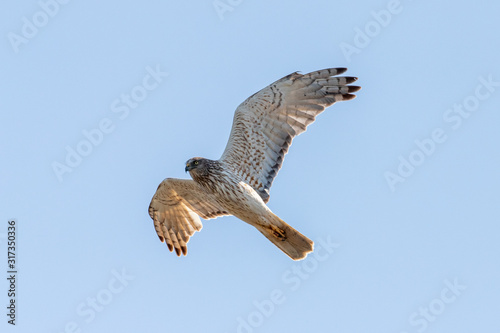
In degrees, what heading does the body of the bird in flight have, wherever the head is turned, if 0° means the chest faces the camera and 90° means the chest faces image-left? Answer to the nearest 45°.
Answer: approximately 90°
